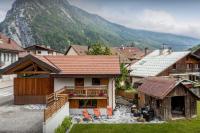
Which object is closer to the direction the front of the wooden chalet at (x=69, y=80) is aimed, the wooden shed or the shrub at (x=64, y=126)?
the shrub

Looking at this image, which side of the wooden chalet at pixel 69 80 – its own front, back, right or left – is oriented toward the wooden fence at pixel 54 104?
front

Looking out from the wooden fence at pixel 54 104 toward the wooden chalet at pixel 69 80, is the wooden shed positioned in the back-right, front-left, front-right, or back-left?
front-right

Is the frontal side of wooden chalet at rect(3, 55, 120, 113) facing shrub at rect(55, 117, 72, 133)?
yes

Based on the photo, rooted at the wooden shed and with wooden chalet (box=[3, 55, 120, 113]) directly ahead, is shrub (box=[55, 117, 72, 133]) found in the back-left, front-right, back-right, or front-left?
front-left

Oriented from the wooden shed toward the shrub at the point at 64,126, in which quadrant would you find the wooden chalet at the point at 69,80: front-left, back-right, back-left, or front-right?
front-right

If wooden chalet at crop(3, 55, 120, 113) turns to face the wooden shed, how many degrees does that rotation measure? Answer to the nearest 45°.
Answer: approximately 90° to its left

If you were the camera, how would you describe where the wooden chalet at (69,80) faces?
facing the viewer
